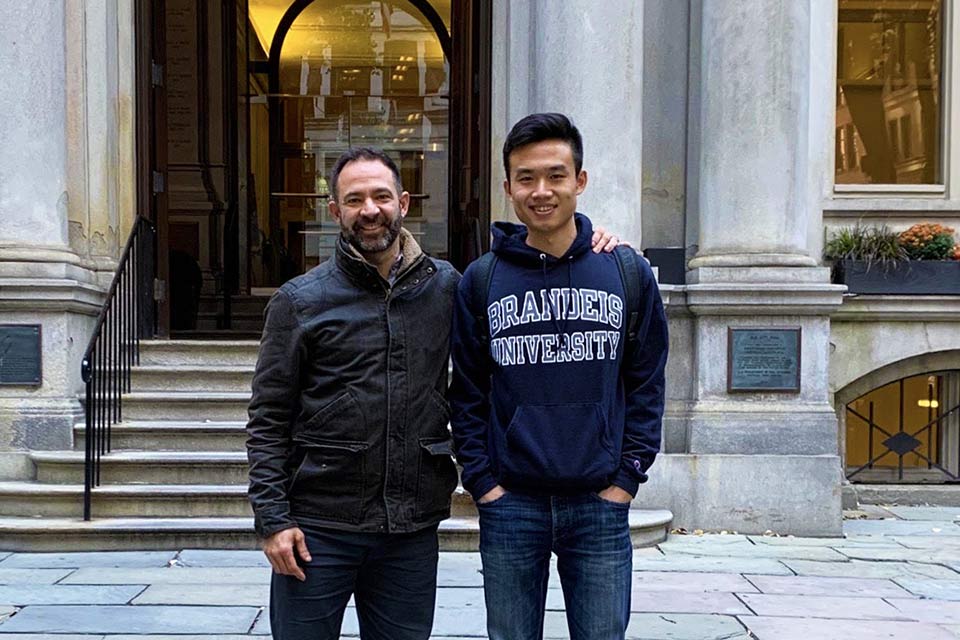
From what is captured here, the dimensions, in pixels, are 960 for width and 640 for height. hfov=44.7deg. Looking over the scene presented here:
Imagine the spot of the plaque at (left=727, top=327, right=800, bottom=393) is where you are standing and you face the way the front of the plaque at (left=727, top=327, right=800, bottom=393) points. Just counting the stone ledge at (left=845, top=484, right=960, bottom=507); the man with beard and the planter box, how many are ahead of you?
1

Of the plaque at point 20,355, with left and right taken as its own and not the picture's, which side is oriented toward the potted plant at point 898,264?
left

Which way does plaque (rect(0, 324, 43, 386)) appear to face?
toward the camera

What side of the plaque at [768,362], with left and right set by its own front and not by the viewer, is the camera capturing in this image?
front

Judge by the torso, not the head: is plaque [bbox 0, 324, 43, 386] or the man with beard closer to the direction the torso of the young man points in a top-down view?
the man with beard

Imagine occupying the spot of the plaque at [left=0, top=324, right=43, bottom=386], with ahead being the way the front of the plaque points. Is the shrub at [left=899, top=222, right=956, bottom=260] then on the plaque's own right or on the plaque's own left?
on the plaque's own left

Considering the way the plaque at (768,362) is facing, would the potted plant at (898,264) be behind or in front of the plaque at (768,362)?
behind
